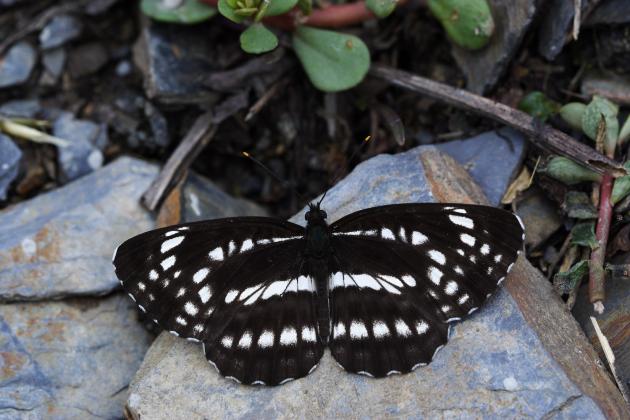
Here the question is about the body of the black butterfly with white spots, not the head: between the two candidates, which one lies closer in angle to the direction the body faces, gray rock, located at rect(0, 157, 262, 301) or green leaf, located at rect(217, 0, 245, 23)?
the green leaf

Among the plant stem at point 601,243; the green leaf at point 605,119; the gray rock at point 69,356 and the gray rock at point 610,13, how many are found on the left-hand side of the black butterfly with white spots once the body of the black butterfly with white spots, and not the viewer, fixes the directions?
1

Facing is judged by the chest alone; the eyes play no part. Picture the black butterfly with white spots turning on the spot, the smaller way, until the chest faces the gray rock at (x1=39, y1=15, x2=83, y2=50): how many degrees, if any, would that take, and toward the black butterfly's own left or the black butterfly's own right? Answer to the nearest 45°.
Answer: approximately 45° to the black butterfly's own left

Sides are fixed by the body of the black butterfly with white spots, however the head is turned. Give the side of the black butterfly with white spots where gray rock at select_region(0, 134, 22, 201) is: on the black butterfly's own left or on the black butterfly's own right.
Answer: on the black butterfly's own left

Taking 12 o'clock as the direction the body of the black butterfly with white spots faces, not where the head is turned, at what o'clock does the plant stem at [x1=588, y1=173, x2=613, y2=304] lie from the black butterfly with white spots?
The plant stem is roughly at 2 o'clock from the black butterfly with white spots.

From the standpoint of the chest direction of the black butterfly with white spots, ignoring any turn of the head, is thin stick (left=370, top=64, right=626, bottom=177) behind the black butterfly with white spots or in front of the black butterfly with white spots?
in front

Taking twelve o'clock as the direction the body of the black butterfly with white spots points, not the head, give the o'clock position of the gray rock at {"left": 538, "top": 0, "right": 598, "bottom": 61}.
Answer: The gray rock is roughly at 1 o'clock from the black butterfly with white spots.

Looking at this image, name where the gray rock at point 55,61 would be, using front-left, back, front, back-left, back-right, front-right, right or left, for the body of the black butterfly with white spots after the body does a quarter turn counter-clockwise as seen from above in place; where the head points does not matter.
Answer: front-right

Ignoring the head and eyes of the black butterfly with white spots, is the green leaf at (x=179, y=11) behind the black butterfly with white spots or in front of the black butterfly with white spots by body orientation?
in front

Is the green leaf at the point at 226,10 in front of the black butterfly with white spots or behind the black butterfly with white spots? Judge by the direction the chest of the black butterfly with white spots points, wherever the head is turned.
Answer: in front

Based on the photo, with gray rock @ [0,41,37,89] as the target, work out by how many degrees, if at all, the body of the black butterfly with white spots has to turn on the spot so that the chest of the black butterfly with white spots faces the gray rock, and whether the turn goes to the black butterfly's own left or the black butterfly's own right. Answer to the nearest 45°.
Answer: approximately 45° to the black butterfly's own left

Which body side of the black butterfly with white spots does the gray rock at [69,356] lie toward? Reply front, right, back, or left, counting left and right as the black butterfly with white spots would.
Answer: left

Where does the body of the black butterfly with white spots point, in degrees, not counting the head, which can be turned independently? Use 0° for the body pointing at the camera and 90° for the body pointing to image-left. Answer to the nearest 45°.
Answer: approximately 180°

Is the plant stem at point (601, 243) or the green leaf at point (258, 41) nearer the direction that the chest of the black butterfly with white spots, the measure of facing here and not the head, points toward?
the green leaf
